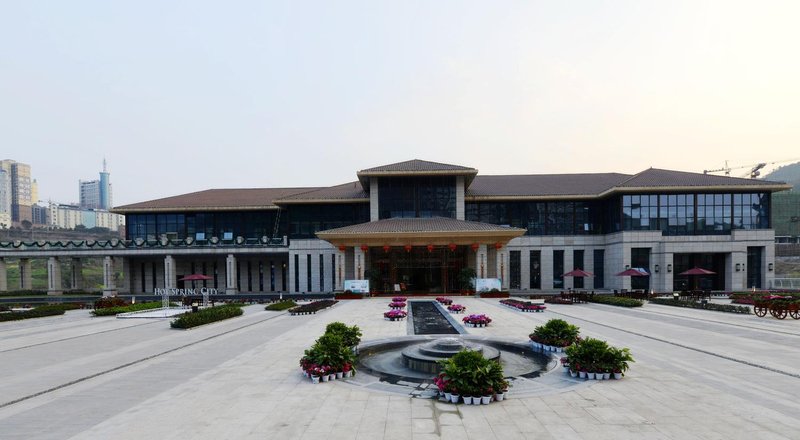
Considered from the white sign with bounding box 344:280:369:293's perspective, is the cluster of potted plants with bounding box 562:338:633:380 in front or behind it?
in front

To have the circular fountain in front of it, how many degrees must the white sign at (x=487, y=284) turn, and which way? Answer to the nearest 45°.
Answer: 0° — it already faces it

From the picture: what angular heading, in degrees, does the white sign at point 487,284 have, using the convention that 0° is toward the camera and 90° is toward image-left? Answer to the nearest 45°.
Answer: approximately 0°

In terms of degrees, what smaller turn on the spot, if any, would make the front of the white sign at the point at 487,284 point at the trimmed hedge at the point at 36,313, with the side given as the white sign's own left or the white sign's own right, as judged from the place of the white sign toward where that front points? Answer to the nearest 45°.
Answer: approximately 45° to the white sign's own right

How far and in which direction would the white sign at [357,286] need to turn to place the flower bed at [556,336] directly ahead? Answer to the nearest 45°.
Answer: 0° — it already faces it

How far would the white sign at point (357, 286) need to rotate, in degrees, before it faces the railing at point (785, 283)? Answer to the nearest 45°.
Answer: approximately 90° to its left

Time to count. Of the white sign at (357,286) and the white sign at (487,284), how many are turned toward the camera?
2

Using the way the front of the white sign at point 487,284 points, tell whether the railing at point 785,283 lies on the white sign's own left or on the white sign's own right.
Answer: on the white sign's own left

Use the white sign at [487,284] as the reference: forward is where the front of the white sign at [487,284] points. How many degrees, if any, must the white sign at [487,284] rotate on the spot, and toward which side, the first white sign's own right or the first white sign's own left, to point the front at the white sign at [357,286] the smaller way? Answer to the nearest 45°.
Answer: approximately 90° to the first white sign's own right

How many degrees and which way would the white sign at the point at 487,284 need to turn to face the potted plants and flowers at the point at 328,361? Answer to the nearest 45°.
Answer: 0° — it already faces it
